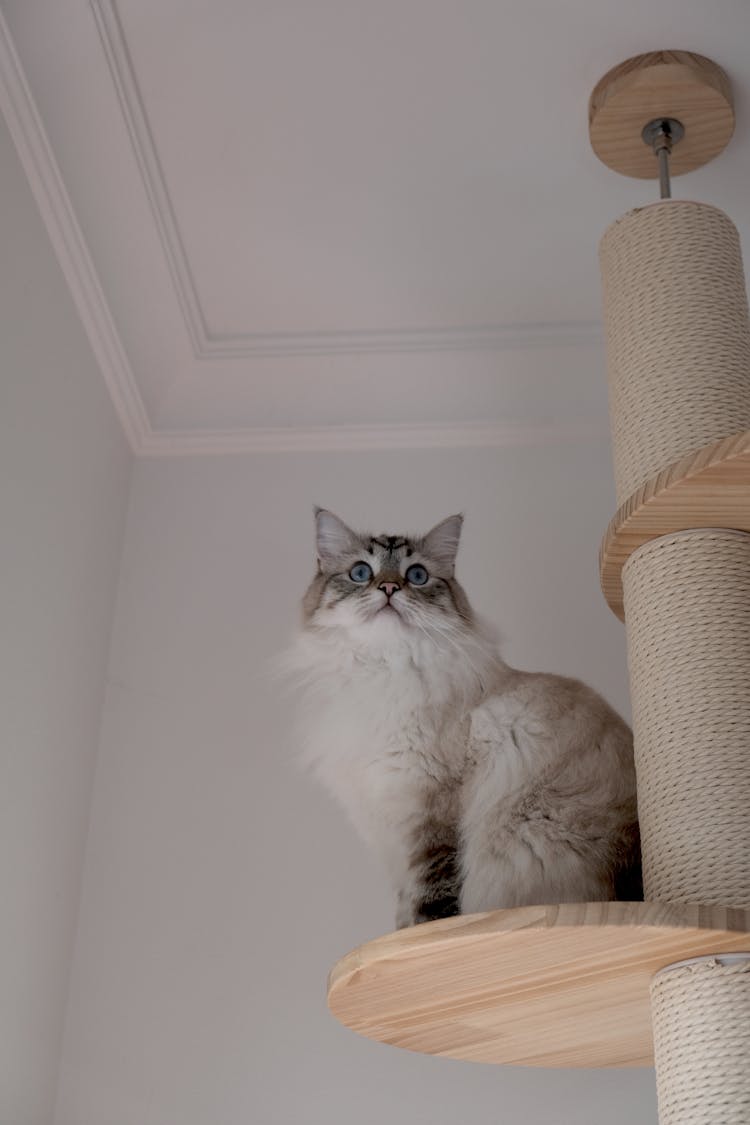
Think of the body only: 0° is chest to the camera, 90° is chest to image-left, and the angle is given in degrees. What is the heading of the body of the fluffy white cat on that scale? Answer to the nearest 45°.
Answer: approximately 45°
